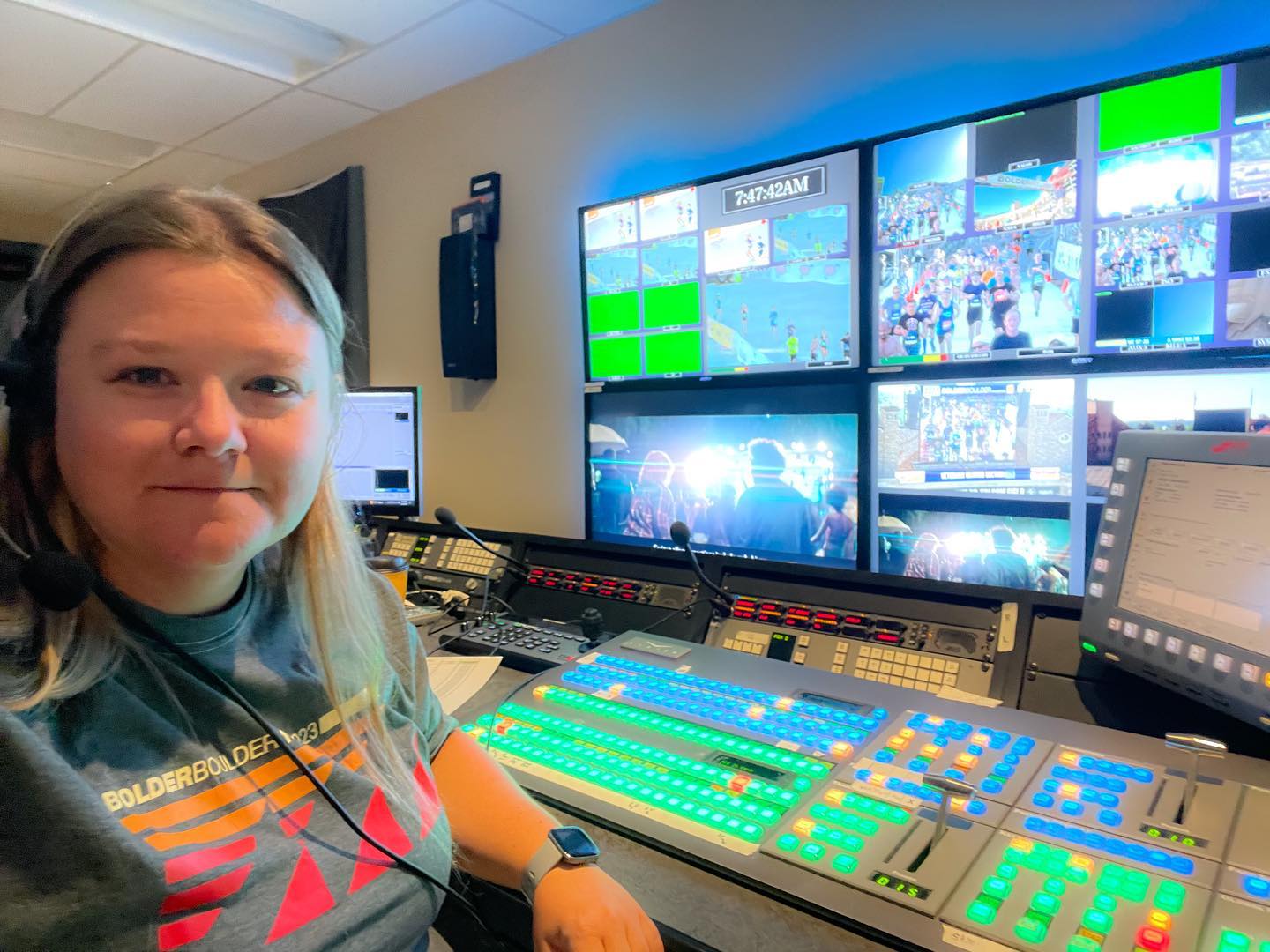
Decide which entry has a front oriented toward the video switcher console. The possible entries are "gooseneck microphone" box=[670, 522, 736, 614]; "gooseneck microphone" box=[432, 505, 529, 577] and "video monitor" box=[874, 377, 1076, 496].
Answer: the video monitor

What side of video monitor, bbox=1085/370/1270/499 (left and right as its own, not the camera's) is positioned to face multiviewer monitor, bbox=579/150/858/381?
right

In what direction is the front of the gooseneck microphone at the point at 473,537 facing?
to the viewer's left

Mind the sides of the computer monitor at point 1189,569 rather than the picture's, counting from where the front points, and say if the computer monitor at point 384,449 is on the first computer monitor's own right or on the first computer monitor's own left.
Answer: on the first computer monitor's own right

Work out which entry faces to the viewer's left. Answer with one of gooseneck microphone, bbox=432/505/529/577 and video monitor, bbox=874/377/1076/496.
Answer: the gooseneck microphone

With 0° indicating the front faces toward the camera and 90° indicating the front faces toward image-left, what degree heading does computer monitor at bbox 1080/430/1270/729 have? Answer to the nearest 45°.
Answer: approximately 45°

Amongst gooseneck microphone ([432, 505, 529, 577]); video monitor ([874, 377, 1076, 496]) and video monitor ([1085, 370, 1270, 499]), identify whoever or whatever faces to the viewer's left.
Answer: the gooseneck microphone
